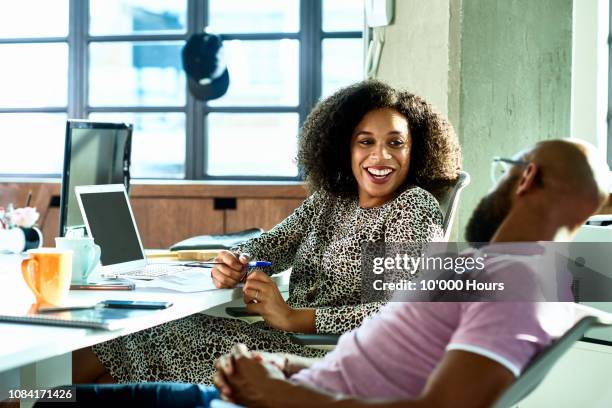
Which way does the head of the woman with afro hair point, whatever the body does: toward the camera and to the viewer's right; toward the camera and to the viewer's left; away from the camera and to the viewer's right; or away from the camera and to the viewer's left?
toward the camera and to the viewer's right

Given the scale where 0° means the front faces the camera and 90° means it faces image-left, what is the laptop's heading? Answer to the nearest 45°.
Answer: approximately 315°

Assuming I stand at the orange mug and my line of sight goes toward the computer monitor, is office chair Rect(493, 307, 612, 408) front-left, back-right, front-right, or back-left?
back-right

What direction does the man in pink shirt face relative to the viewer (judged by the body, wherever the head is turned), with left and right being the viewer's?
facing to the left of the viewer

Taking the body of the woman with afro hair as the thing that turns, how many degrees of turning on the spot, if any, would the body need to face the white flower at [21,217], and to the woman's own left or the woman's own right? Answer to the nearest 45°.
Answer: approximately 90° to the woman's own right

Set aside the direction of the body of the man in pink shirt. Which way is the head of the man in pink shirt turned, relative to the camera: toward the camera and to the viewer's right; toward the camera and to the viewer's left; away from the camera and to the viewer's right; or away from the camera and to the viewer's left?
away from the camera and to the viewer's left

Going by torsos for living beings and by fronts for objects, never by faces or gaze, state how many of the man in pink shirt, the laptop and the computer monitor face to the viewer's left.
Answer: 1
